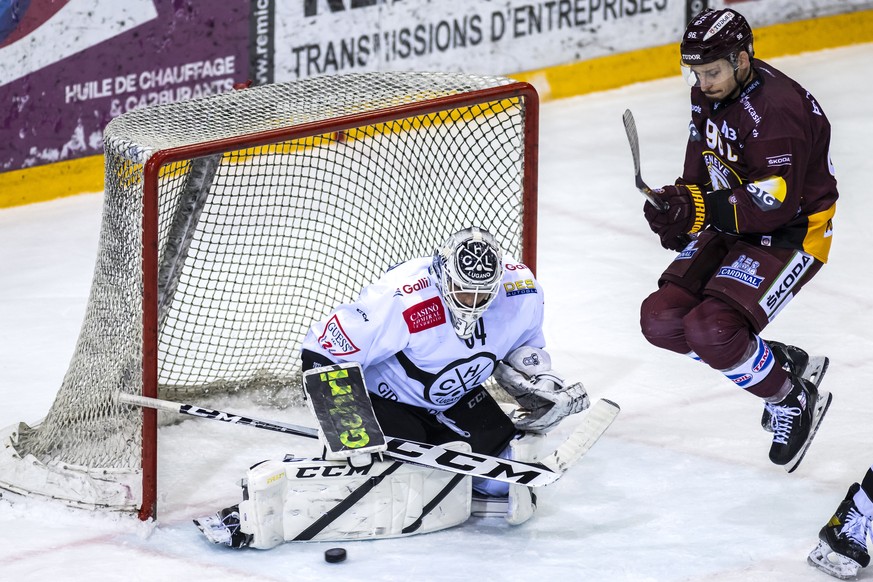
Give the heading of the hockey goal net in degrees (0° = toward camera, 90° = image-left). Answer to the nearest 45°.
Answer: approximately 315°

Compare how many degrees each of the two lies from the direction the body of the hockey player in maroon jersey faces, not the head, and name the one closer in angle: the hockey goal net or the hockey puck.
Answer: the hockey puck

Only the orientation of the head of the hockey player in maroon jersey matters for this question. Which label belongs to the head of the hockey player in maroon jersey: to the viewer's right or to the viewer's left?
to the viewer's left

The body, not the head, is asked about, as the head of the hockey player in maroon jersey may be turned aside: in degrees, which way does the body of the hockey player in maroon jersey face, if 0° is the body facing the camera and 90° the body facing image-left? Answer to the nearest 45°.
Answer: approximately 45°

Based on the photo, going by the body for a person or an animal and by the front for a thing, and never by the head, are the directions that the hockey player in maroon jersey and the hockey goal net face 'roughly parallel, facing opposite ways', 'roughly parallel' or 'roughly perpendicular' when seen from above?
roughly perpendicular

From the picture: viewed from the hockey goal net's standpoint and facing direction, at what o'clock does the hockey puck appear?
The hockey puck is roughly at 1 o'clock from the hockey goal net.

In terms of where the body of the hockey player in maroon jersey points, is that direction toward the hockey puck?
yes

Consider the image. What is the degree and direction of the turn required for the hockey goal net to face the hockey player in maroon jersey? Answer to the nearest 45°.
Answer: approximately 45° to its left
